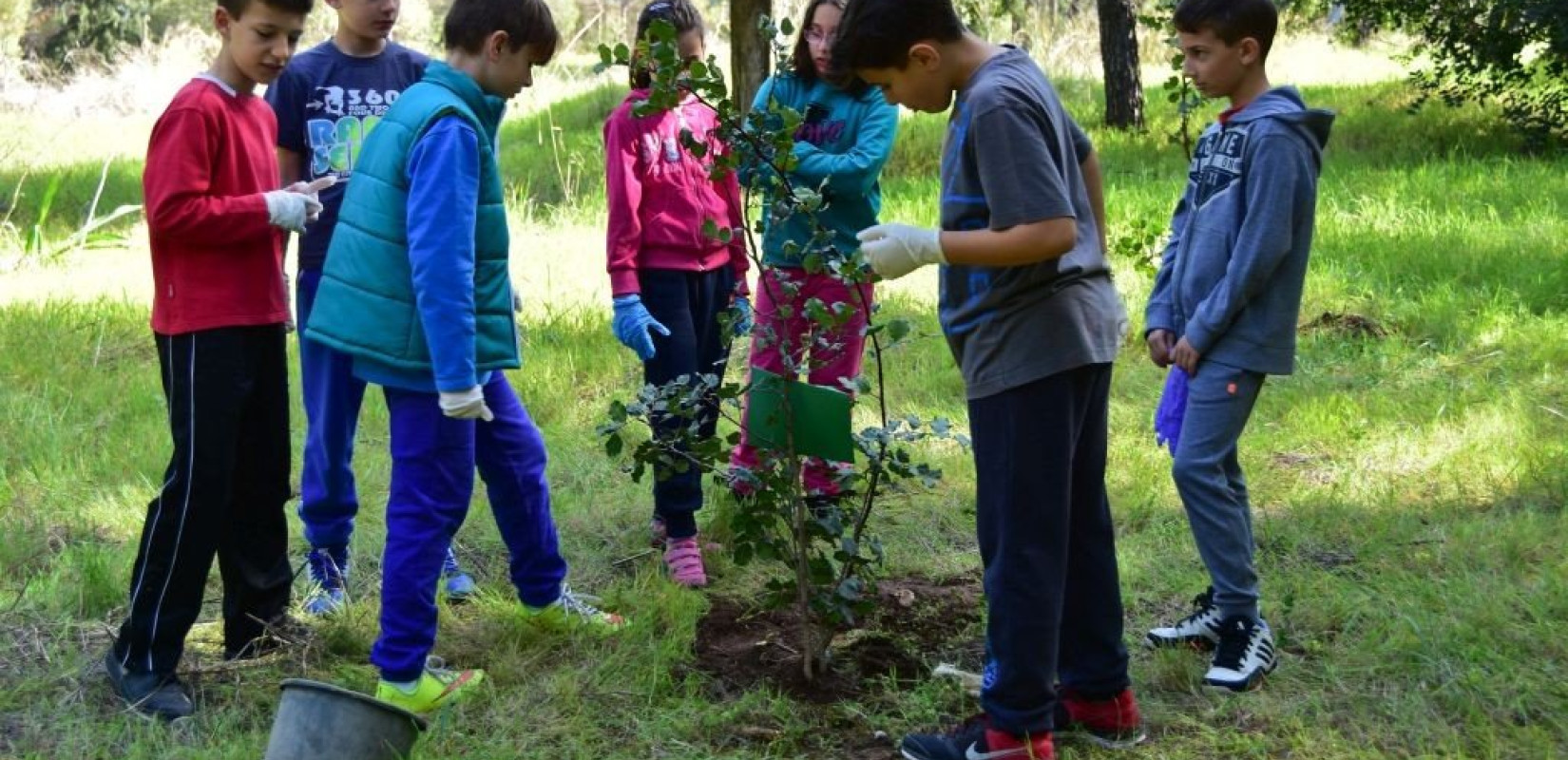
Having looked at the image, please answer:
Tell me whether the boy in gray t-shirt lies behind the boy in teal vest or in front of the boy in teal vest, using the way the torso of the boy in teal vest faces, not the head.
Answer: in front

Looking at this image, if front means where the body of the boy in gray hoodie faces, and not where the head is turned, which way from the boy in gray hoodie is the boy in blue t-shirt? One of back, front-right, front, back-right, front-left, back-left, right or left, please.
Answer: front-right

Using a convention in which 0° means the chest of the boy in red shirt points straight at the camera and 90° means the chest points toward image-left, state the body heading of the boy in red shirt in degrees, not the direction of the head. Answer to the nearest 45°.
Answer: approximately 315°

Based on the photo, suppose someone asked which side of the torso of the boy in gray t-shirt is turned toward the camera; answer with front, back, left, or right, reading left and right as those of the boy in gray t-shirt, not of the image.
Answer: left

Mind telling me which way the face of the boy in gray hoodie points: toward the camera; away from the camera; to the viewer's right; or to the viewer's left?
to the viewer's left

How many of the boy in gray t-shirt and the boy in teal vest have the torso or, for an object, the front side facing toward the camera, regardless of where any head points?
0

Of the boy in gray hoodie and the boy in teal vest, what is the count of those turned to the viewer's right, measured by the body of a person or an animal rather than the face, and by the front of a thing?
1

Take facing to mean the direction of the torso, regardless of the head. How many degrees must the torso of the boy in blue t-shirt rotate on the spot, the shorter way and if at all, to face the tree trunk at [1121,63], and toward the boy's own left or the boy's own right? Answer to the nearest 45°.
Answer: approximately 135° to the boy's own left

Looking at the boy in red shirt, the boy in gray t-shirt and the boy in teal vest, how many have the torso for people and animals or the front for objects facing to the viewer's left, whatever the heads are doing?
1

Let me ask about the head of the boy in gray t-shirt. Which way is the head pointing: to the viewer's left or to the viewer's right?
to the viewer's left

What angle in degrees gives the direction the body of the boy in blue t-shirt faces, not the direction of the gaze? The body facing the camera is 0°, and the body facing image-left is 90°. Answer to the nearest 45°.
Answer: approximately 0°

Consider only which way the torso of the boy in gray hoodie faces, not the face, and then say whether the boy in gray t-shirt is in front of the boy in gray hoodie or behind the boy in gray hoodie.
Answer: in front

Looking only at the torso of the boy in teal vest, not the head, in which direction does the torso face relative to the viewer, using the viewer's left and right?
facing to the right of the viewer
